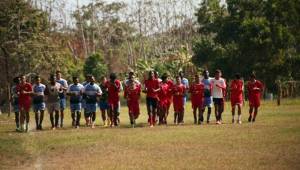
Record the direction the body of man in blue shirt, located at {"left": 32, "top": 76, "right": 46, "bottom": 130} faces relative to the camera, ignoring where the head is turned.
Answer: toward the camera

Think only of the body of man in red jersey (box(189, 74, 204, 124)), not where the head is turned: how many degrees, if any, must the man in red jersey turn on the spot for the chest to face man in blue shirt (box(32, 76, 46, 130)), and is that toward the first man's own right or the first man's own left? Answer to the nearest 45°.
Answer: approximately 90° to the first man's own right

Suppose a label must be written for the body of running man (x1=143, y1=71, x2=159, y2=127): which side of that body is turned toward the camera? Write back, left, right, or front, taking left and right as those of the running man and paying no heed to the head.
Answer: front

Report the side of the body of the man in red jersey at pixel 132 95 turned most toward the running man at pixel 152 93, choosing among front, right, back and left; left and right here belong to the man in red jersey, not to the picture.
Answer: left

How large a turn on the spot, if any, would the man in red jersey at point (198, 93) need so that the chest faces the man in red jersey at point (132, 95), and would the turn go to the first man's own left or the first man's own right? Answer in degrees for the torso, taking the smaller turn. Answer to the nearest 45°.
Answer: approximately 90° to the first man's own right

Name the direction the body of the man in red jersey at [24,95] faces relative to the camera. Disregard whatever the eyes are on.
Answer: toward the camera
